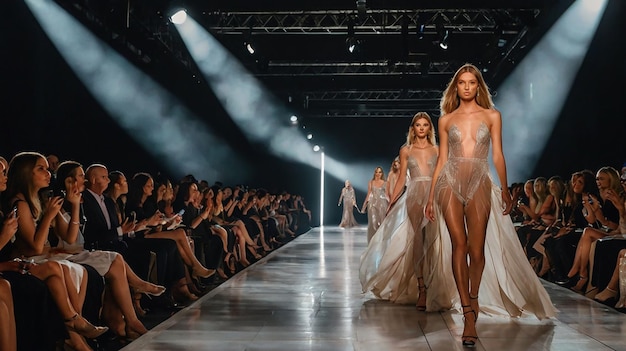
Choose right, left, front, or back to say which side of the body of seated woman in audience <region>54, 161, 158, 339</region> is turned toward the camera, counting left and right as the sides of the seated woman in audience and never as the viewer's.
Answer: right

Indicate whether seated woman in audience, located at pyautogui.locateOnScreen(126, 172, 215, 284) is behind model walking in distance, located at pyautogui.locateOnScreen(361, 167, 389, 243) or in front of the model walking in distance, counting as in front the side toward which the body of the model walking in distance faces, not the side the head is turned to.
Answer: in front

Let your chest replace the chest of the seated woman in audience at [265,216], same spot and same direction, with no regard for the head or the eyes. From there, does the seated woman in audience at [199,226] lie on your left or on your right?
on your right

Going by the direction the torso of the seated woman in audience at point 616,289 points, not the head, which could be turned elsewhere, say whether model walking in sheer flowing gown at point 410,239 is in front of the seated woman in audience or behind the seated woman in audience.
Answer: in front

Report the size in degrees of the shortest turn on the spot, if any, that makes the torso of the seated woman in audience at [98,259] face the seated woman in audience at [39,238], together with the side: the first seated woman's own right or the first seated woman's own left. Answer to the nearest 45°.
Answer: approximately 135° to the first seated woman's own right

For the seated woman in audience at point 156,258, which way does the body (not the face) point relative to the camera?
to the viewer's right

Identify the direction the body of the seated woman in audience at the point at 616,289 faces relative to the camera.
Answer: to the viewer's left

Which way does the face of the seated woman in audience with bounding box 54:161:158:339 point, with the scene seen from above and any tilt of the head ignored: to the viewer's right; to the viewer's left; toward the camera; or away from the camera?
to the viewer's right

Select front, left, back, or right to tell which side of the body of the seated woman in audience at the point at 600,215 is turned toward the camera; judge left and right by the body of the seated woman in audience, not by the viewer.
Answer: left

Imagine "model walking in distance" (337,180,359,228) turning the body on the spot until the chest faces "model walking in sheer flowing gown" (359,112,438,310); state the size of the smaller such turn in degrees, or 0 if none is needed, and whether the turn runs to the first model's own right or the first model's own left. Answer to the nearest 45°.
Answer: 0° — they already face them

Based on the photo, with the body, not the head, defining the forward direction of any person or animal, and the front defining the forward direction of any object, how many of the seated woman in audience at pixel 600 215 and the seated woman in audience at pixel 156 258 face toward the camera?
0

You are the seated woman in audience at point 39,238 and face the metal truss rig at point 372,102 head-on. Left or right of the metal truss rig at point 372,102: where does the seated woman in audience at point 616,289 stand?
right
